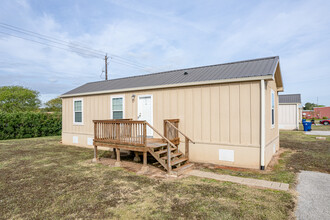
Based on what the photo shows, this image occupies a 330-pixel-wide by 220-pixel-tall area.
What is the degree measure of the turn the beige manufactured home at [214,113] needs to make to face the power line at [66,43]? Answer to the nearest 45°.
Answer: approximately 90° to its right

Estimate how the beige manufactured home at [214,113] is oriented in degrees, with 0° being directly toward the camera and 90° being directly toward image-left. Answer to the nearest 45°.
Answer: approximately 45°

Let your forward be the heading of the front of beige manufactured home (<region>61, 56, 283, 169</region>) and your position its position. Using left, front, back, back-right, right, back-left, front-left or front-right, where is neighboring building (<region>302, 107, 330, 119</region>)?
back

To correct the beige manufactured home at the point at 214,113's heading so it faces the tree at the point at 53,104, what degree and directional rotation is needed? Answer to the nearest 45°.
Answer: approximately 90° to its right

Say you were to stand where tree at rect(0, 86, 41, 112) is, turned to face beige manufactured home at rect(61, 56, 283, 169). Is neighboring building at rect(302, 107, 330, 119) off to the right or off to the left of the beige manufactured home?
left

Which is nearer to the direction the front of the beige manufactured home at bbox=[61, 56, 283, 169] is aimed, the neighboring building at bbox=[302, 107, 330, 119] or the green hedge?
the green hedge

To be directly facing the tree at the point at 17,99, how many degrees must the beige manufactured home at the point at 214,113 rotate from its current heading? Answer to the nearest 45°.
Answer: approximately 90° to its right

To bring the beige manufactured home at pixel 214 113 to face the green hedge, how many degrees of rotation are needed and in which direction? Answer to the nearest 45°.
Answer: approximately 90° to its right
